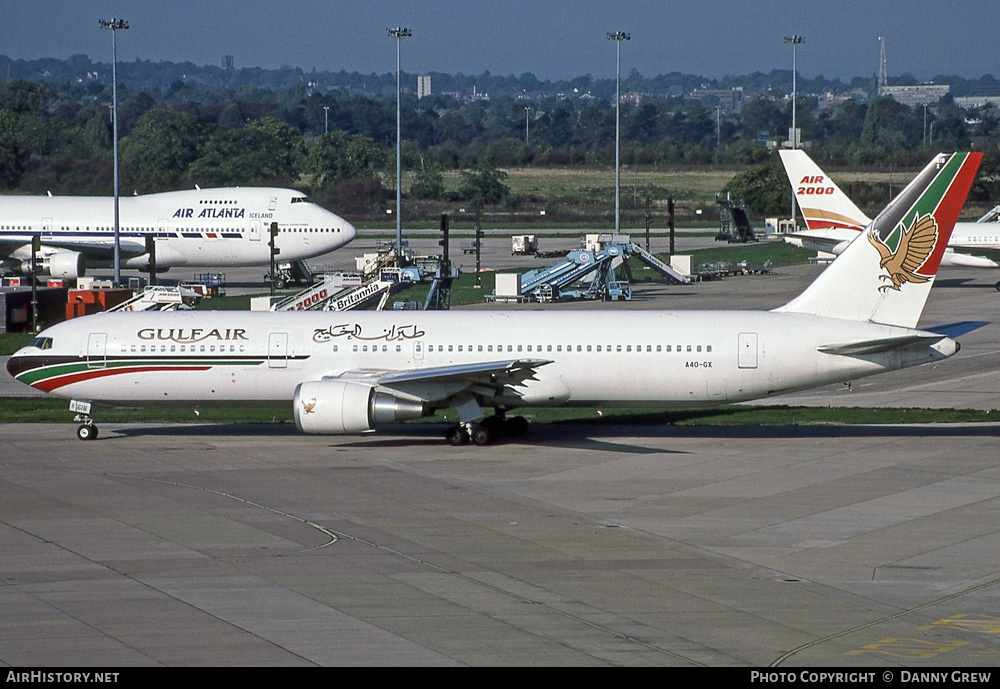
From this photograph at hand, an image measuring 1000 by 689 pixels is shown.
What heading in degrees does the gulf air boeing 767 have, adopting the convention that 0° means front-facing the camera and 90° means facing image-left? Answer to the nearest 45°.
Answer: approximately 90°
